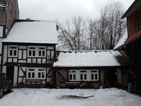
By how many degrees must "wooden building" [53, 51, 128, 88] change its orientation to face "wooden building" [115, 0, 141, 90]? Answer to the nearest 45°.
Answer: approximately 45° to its left

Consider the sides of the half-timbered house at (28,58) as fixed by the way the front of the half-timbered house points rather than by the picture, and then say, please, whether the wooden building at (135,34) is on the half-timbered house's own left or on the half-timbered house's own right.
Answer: on the half-timbered house's own left

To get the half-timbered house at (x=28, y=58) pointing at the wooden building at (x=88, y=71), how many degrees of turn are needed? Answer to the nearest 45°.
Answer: approximately 90° to its left

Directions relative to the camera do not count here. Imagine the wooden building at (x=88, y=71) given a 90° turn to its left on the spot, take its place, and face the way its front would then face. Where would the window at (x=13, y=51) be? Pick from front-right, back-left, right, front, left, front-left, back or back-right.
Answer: back

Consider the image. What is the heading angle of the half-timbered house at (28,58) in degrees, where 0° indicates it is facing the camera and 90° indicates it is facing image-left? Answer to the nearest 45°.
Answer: approximately 0°

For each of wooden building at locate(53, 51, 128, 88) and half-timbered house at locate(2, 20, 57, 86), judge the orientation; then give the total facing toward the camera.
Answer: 2

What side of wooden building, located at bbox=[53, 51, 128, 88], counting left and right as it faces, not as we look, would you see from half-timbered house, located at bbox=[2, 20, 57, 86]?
right

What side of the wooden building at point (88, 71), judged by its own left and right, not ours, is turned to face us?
front

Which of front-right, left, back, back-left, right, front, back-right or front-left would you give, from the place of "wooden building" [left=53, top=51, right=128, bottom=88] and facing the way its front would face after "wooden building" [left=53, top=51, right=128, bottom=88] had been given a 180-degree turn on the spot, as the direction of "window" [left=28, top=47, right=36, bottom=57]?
left
